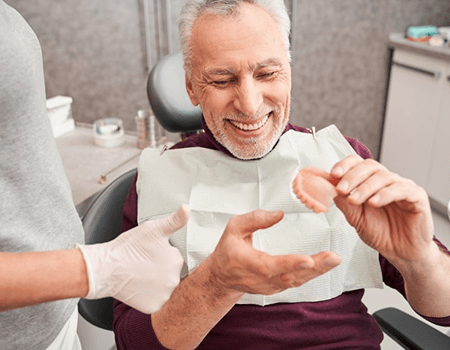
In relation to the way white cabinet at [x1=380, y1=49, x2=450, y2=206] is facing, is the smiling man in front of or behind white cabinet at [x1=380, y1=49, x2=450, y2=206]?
in front

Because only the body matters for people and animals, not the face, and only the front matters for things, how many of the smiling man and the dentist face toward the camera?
1

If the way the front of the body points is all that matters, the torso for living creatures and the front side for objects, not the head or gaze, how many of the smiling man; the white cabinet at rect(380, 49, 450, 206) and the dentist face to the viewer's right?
1

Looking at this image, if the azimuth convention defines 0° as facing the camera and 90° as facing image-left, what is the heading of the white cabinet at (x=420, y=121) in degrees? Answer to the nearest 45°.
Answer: approximately 45°

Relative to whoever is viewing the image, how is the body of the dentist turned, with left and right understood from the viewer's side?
facing to the right of the viewer

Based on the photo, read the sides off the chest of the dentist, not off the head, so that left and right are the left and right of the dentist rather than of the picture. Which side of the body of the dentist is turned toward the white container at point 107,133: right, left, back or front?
left

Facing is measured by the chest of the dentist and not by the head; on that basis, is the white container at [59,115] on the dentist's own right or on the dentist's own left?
on the dentist's own left

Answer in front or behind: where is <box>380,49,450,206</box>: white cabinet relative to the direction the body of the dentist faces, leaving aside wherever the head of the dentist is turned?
in front

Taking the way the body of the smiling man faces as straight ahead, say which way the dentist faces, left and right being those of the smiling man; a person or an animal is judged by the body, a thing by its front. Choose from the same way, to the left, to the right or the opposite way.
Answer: to the left
